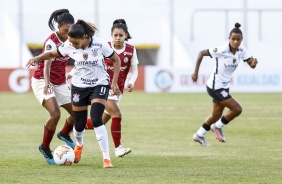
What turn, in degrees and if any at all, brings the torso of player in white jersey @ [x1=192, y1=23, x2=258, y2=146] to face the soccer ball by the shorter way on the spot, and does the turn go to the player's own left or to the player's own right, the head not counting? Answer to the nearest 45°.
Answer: approximately 90° to the player's own right

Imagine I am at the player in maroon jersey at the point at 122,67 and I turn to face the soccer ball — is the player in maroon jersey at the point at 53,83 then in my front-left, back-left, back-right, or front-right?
front-right

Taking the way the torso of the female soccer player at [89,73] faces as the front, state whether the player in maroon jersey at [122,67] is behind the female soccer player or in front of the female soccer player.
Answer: behind

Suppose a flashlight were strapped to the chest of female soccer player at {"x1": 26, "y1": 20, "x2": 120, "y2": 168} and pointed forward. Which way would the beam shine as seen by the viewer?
toward the camera

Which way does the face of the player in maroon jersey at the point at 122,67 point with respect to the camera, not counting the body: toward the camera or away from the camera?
toward the camera

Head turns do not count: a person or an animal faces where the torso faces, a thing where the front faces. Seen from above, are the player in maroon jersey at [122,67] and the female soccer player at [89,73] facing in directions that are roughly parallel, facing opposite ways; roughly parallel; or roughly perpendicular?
roughly parallel

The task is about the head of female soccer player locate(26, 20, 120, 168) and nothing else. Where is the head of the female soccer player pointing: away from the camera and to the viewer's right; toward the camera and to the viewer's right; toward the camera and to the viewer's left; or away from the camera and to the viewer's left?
toward the camera and to the viewer's left

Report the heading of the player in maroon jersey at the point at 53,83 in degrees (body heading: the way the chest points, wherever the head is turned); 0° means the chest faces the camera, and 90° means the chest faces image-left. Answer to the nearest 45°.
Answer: approximately 315°

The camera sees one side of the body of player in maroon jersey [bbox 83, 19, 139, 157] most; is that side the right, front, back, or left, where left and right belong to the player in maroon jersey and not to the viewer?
front

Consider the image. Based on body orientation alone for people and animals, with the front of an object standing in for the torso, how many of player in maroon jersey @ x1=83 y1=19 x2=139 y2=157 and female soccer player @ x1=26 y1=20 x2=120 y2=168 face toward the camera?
2

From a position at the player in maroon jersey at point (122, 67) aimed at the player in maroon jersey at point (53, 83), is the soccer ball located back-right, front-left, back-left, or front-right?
front-left

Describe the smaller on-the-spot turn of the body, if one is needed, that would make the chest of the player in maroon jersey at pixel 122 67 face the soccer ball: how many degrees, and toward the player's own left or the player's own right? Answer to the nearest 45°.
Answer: approximately 45° to the player's own right
